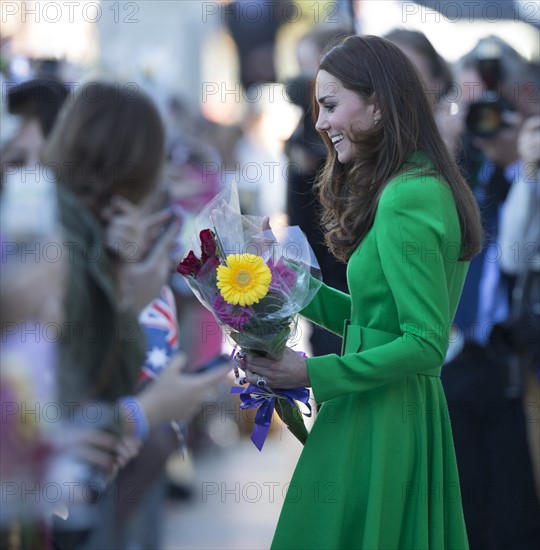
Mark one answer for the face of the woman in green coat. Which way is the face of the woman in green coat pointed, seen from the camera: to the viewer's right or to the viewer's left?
to the viewer's left

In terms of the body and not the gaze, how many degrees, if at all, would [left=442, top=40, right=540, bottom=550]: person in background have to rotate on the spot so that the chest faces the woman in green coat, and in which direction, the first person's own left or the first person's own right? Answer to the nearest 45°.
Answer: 0° — they already face them

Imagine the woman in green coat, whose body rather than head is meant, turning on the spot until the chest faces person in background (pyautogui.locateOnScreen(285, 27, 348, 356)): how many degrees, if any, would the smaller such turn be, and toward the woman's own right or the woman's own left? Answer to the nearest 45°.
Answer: approximately 90° to the woman's own right

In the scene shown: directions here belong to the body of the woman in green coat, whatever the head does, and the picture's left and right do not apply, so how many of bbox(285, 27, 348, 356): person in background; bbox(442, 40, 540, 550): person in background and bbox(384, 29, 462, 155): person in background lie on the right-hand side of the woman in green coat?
3

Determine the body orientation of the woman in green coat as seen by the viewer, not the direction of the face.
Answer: to the viewer's left

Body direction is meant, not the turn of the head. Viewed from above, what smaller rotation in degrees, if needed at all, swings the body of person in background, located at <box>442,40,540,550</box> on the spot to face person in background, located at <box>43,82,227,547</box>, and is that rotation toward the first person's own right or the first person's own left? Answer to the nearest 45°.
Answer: approximately 45° to the first person's own right
